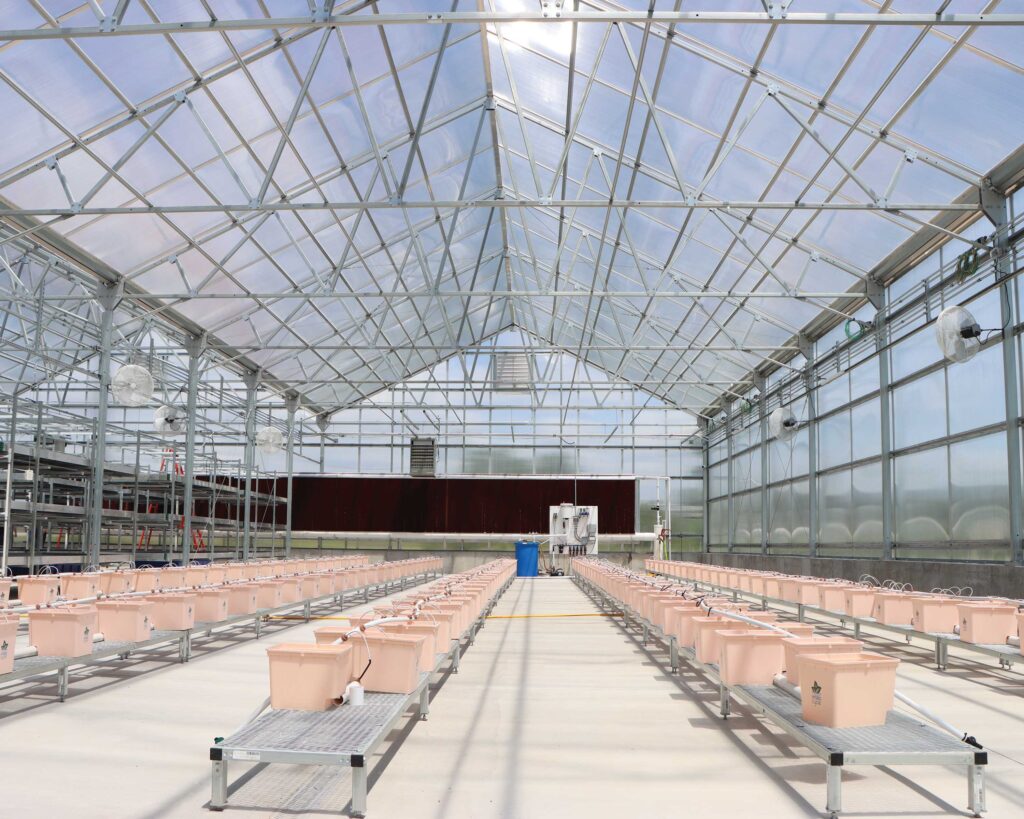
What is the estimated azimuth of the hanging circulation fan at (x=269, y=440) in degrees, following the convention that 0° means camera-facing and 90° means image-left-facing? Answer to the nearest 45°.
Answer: approximately 0°

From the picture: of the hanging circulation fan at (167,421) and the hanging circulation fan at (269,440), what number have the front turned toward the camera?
2

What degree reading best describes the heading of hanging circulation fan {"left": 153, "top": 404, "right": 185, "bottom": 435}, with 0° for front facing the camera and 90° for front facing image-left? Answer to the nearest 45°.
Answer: approximately 0°

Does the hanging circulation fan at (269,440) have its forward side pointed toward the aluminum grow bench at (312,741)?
yes

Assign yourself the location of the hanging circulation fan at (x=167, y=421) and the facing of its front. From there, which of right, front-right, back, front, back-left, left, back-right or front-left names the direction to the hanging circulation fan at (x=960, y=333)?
front-left

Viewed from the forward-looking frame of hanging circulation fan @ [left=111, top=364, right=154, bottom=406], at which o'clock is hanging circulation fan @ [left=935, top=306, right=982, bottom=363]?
hanging circulation fan @ [left=935, top=306, right=982, bottom=363] is roughly at 10 o'clock from hanging circulation fan @ [left=111, top=364, right=154, bottom=406].

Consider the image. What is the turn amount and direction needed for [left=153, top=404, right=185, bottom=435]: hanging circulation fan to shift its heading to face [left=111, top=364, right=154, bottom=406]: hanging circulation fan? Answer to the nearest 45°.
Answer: approximately 180°

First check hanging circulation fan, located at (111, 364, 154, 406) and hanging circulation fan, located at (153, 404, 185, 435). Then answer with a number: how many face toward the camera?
1
